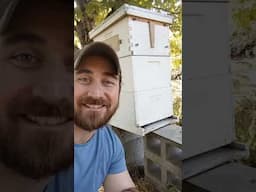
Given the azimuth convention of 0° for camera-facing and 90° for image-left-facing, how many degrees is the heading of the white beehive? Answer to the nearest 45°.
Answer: approximately 315°

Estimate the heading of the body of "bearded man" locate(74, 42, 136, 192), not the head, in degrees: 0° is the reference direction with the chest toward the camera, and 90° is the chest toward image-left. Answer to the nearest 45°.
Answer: approximately 0°
